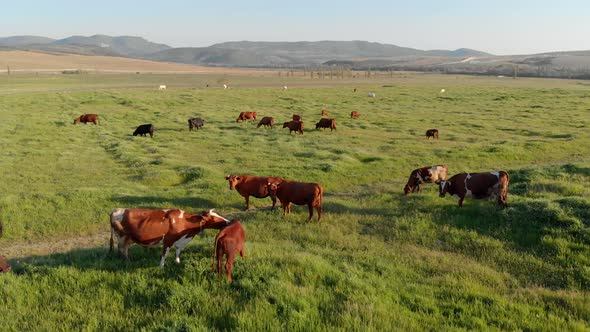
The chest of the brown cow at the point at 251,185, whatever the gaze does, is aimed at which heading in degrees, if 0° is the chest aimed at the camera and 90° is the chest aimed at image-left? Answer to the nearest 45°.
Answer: approximately 90°

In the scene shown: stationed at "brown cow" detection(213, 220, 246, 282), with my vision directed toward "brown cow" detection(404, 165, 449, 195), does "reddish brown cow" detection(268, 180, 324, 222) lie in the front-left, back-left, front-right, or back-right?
front-left

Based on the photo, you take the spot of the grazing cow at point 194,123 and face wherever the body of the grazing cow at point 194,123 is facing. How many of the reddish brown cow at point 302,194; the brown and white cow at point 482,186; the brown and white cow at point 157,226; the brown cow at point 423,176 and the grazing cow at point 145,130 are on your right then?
0

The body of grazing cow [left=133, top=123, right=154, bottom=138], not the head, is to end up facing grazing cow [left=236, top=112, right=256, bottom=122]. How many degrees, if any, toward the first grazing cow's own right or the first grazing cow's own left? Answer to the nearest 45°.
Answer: approximately 135° to the first grazing cow's own right

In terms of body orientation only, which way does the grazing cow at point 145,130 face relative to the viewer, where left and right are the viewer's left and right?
facing to the left of the viewer

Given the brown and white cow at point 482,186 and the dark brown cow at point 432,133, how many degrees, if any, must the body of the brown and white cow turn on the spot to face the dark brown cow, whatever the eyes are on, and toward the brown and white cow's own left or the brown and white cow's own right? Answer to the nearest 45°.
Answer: approximately 90° to the brown and white cow's own right

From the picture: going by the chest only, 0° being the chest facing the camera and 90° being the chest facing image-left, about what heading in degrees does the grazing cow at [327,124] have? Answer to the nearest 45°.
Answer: approximately 90°

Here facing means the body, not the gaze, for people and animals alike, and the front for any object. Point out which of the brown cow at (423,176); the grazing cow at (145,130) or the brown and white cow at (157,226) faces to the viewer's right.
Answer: the brown and white cow

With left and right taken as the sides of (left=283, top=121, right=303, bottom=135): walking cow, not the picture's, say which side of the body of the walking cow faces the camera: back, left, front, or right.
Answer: left

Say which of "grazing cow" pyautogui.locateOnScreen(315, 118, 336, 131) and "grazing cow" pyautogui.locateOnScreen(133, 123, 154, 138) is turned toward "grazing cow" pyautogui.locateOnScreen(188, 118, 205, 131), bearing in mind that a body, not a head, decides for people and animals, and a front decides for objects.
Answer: "grazing cow" pyautogui.locateOnScreen(315, 118, 336, 131)

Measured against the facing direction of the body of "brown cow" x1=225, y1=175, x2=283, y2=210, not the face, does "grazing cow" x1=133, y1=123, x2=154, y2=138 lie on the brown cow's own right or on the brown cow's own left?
on the brown cow's own right

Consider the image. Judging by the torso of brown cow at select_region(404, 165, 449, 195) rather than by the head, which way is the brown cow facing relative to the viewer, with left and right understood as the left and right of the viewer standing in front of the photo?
facing to the left of the viewer

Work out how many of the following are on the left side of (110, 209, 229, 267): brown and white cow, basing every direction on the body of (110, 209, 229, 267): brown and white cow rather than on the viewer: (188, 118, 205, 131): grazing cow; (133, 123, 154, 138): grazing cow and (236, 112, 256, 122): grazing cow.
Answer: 3

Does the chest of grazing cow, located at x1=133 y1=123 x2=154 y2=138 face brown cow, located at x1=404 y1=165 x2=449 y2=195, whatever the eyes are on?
no

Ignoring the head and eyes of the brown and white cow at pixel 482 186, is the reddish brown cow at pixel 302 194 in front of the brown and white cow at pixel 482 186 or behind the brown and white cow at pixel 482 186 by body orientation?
in front

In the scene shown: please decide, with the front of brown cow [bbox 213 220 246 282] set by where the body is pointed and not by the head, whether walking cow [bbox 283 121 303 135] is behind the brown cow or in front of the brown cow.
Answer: in front

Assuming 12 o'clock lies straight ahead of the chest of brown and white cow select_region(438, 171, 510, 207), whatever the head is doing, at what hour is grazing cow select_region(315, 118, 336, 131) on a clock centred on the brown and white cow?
The grazing cow is roughly at 2 o'clock from the brown and white cow.
